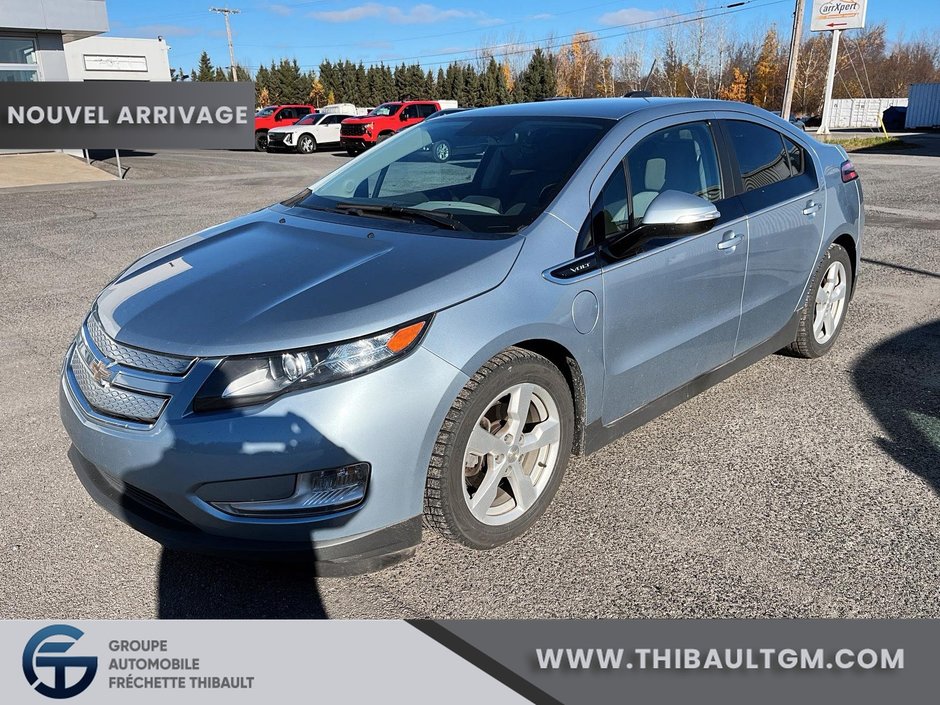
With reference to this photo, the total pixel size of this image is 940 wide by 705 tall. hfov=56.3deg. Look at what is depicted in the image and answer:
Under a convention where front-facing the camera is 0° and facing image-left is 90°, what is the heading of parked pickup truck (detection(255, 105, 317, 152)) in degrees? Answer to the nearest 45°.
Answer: approximately 45°

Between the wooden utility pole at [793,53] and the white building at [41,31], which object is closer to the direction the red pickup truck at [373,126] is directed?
the white building

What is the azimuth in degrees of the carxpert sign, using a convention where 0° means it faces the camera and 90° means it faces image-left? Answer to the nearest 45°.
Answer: approximately 0°

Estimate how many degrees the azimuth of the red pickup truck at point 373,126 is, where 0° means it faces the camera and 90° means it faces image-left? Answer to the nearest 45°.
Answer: approximately 45°
